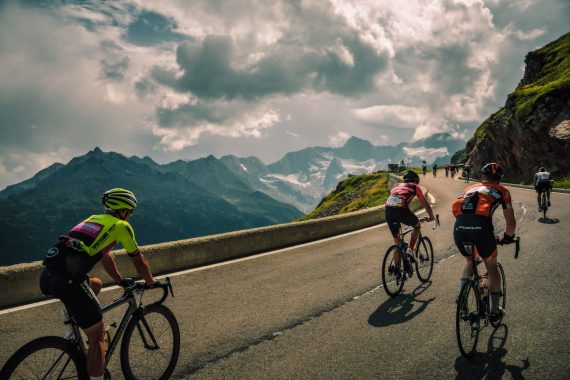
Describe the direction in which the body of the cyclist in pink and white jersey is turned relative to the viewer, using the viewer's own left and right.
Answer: facing away from the viewer and to the right of the viewer

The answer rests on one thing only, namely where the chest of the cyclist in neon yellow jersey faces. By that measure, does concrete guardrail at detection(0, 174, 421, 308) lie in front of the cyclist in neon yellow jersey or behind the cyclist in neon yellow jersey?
in front

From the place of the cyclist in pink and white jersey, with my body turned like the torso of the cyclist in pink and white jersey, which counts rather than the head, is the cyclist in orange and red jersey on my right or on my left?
on my right

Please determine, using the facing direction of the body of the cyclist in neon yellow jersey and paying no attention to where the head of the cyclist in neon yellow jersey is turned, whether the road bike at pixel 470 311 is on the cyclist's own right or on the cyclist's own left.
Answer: on the cyclist's own right

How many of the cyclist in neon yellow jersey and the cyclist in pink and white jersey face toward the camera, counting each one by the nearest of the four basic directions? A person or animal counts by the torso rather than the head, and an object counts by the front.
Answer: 0

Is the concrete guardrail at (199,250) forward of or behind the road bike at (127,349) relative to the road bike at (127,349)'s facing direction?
forward

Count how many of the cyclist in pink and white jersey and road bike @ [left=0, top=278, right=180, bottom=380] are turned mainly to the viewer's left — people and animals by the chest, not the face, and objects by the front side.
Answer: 0

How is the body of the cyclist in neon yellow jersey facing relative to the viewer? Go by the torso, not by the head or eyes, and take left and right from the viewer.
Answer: facing away from the viewer and to the right of the viewer

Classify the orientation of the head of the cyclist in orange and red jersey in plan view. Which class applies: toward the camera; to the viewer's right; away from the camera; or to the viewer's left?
away from the camera

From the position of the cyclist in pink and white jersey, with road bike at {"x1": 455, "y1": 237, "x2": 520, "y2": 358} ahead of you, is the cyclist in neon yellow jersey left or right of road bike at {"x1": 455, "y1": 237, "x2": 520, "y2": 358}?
right

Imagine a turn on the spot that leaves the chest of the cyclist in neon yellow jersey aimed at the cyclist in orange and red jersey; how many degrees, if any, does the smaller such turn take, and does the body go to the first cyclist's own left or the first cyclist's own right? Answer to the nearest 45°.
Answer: approximately 45° to the first cyclist's own right

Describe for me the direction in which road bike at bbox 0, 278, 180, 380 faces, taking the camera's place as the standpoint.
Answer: facing away from the viewer and to the right of the viewer

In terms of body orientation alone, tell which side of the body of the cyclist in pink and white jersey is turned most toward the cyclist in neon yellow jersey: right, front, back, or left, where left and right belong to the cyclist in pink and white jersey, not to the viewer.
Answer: back

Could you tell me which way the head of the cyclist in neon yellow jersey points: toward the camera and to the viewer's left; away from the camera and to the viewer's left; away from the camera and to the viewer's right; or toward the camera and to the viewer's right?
away from the camera and to the viewer's right

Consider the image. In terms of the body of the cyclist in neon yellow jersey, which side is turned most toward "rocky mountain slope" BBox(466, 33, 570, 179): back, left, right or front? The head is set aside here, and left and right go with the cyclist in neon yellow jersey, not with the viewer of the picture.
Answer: front
